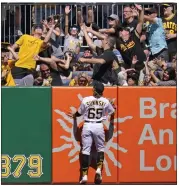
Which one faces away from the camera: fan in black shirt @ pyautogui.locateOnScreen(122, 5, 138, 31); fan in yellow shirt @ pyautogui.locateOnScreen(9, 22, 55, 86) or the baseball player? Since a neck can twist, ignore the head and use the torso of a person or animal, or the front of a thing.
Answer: the baseball player

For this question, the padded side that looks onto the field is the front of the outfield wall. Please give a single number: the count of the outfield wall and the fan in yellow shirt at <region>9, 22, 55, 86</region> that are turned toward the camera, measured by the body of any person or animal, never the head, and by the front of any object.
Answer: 2

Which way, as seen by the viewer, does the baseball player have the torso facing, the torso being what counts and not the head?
away from the camera

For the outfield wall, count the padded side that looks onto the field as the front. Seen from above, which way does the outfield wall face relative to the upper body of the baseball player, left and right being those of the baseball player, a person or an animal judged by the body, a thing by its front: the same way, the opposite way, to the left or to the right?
the opposite way

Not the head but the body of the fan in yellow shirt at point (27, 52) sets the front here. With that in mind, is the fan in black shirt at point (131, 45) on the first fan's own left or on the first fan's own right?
on the first fan's own left

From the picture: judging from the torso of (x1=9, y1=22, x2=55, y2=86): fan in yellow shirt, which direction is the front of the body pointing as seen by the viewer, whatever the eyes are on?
toward the camera

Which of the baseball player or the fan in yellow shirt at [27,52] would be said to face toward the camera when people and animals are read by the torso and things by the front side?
the fan in yellow shirt

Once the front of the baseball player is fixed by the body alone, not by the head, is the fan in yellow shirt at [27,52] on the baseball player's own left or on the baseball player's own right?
on the baseball player's own left

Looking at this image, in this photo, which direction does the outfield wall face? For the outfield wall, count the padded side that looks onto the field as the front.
toward the camera

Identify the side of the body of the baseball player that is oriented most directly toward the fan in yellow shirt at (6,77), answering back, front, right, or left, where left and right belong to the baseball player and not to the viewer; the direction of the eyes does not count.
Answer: left

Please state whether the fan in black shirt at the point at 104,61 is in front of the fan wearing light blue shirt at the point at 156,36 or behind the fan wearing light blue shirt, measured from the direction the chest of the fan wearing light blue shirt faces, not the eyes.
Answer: in front
